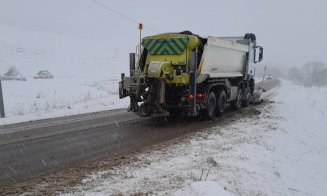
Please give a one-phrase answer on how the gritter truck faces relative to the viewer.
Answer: facing away from the viewer and to the right of the viewer
